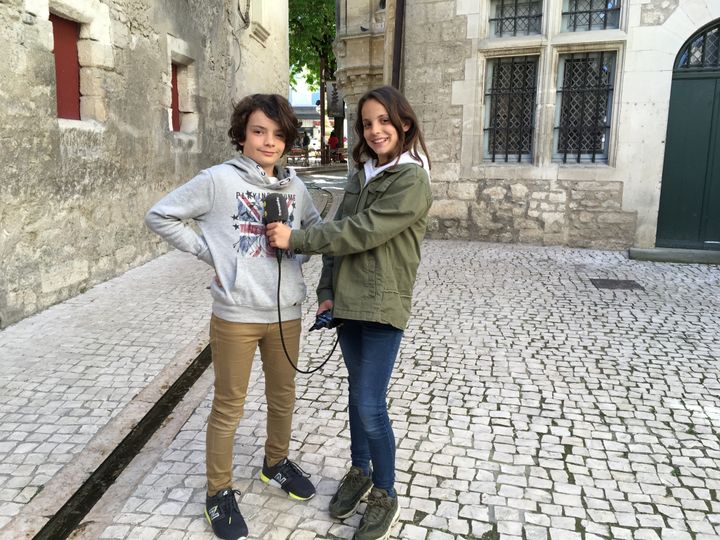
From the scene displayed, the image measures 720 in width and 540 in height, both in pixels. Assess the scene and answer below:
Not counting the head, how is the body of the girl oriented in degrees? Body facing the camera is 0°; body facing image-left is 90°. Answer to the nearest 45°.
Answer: approximately 45°

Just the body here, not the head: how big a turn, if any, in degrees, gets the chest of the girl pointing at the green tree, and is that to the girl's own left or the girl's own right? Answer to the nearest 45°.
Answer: approximately 135° to the girl's own right

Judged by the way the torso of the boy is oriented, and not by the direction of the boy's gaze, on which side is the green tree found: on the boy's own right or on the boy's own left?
on the boy's own left

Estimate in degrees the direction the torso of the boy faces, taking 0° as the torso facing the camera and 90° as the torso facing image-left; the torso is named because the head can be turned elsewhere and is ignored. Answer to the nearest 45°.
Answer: approximately 315°
